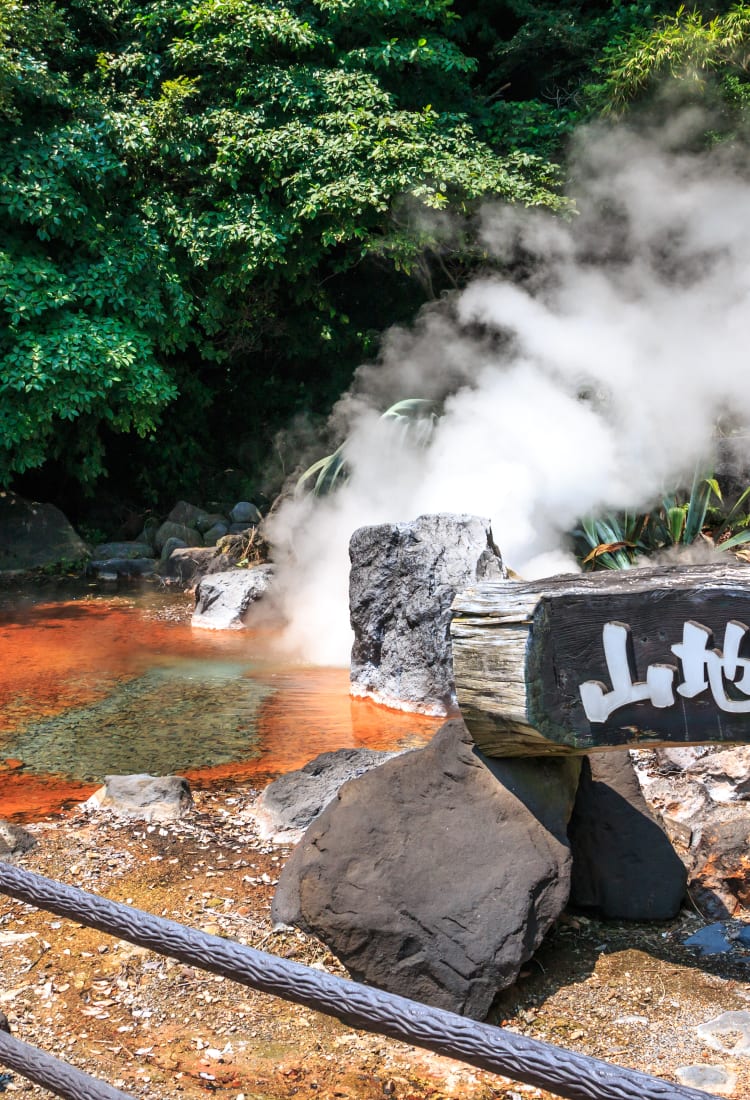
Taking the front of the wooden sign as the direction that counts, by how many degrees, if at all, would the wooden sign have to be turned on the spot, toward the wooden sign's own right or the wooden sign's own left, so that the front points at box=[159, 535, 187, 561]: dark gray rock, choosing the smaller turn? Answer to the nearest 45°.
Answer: approximately 135° to the wooden sign's own right

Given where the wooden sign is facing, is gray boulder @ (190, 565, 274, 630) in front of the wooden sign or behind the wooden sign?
behind

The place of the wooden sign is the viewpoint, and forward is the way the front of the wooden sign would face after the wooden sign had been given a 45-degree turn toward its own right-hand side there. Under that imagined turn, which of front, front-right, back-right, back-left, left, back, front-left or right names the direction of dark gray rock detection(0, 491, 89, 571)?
right

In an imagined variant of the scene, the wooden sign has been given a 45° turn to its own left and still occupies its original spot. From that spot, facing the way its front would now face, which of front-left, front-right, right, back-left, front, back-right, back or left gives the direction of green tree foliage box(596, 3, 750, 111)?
back-left

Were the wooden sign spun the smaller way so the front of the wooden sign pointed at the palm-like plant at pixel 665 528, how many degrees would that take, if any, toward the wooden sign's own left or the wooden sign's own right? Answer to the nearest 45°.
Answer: approximately 180°

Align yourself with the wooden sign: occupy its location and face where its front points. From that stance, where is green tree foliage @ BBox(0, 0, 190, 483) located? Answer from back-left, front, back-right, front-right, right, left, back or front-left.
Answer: back-right

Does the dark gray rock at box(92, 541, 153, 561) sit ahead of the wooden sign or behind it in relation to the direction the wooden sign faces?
behind

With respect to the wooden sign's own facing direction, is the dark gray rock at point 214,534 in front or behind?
behind

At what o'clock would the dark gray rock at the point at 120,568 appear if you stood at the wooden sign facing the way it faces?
The dark gray rock is roughly at 5 o'clock from the wooden sign.

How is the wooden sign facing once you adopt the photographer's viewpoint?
facing the viewer

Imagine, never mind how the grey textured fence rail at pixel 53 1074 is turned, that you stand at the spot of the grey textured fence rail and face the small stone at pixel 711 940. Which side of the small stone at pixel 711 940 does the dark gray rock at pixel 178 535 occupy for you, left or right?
left

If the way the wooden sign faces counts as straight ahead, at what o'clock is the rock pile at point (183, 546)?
The rock pile is roughly at 5 o'clock from the wooden sign.

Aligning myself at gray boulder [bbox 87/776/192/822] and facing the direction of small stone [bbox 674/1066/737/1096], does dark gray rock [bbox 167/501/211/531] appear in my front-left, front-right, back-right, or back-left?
back-left

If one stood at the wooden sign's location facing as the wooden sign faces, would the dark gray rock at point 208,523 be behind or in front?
behind

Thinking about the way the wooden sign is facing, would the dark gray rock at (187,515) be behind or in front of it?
behind
